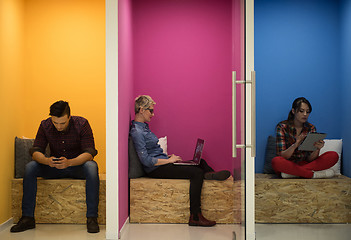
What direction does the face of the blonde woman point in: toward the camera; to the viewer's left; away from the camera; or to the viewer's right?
to the viewer's right

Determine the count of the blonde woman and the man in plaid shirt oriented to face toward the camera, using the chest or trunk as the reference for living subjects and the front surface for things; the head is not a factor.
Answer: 1

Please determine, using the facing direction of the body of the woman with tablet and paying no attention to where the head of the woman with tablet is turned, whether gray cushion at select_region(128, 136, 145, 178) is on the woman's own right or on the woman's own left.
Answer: on the woman's own right

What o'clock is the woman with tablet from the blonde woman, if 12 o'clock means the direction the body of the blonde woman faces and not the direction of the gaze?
The woman with tablet is roughly at 12 o'clock from the blonde woman.

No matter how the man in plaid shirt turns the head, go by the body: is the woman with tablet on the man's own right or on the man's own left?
on the man's own left

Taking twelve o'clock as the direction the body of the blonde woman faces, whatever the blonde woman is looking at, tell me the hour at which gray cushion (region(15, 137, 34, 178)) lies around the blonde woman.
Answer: The gray cushion is roughly at 6 o'clock from the blonde woman.

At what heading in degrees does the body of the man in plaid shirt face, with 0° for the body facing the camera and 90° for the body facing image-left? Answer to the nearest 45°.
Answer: approximately 0°

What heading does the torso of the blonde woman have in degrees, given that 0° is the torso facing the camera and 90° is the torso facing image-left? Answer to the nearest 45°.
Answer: approximately 270°

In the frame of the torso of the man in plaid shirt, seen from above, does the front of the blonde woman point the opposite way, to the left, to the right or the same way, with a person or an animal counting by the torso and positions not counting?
to the left

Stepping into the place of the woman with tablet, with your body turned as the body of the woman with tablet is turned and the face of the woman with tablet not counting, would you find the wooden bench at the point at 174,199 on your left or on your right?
on your right
